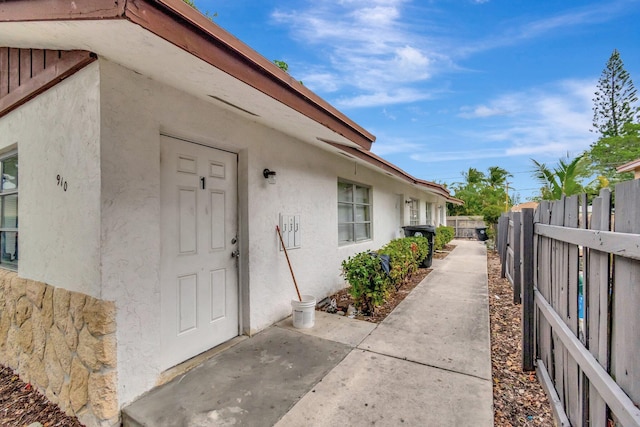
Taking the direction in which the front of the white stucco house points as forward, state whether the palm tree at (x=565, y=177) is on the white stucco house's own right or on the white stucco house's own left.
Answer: on the white stucco house's own left

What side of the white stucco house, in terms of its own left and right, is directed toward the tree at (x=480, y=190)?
left

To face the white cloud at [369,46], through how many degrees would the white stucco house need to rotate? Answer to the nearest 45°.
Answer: approximately 90° to its left

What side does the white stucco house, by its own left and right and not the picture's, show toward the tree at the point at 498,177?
left

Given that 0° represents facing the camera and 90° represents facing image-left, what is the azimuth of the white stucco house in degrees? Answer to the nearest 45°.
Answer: approximately 315°
